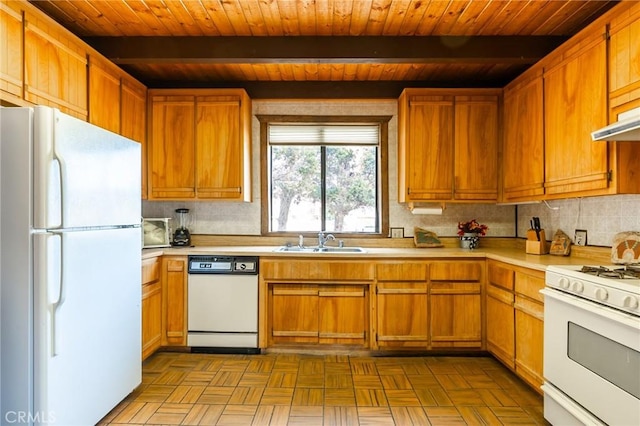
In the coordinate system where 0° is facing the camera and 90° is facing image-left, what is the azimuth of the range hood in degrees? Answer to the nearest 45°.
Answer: approximately 45°

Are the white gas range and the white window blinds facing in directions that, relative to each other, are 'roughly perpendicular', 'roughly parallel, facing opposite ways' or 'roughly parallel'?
roughly perpendicular

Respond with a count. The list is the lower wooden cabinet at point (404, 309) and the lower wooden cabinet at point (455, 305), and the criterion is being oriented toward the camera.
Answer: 2

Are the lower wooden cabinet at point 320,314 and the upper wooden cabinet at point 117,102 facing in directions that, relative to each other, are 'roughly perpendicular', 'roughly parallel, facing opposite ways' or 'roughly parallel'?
roughly perpendicular

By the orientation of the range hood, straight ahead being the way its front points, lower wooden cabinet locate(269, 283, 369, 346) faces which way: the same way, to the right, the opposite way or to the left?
to the left

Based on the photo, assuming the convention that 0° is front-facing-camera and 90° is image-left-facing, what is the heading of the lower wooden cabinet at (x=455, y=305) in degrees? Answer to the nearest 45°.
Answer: approximately 0°

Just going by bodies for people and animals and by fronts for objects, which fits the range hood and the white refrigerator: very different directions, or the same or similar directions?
very different directions

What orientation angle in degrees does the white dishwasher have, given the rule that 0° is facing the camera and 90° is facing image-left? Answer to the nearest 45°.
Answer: approximately 0°

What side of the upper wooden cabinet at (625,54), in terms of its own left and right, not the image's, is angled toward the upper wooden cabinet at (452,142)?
right

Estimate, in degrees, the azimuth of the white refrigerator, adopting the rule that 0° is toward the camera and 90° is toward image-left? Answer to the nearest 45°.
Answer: approximately 315°
